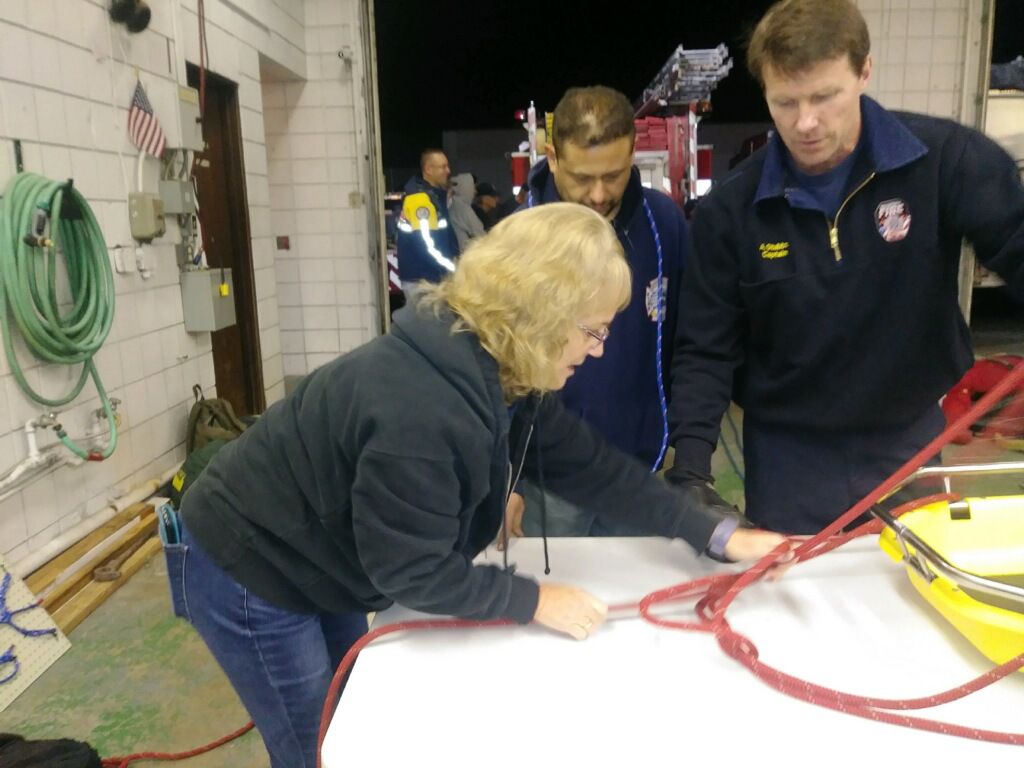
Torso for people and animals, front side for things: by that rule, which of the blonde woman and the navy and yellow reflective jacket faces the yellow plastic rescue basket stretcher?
the blonde woman

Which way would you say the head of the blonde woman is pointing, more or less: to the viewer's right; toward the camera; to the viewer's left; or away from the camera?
to the viewer's right

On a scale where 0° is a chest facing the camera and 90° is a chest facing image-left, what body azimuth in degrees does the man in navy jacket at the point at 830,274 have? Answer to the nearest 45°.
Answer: approximately 0°

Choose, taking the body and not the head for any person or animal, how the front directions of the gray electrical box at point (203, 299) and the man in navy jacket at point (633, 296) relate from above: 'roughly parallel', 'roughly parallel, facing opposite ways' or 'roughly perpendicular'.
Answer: roughly perpendicular

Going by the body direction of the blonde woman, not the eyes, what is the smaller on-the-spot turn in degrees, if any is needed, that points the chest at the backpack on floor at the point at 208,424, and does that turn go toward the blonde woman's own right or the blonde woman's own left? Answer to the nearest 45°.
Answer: approximately 90° to the blonde woman's own left

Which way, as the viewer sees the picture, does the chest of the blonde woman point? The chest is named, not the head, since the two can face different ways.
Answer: to the viewer's right

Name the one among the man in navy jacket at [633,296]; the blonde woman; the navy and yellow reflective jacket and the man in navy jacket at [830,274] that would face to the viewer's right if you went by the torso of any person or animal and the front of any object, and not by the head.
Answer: the blonde woman

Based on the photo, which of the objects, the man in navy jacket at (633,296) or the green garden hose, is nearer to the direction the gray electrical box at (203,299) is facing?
the man in navy jacket

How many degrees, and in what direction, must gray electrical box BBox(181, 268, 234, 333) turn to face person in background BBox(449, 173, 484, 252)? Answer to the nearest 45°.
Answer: approximately 90° to its left

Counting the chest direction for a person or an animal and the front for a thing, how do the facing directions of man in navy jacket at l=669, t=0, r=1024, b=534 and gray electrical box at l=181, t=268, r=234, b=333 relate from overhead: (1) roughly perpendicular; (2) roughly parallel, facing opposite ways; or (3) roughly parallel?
roughly perpendicular
